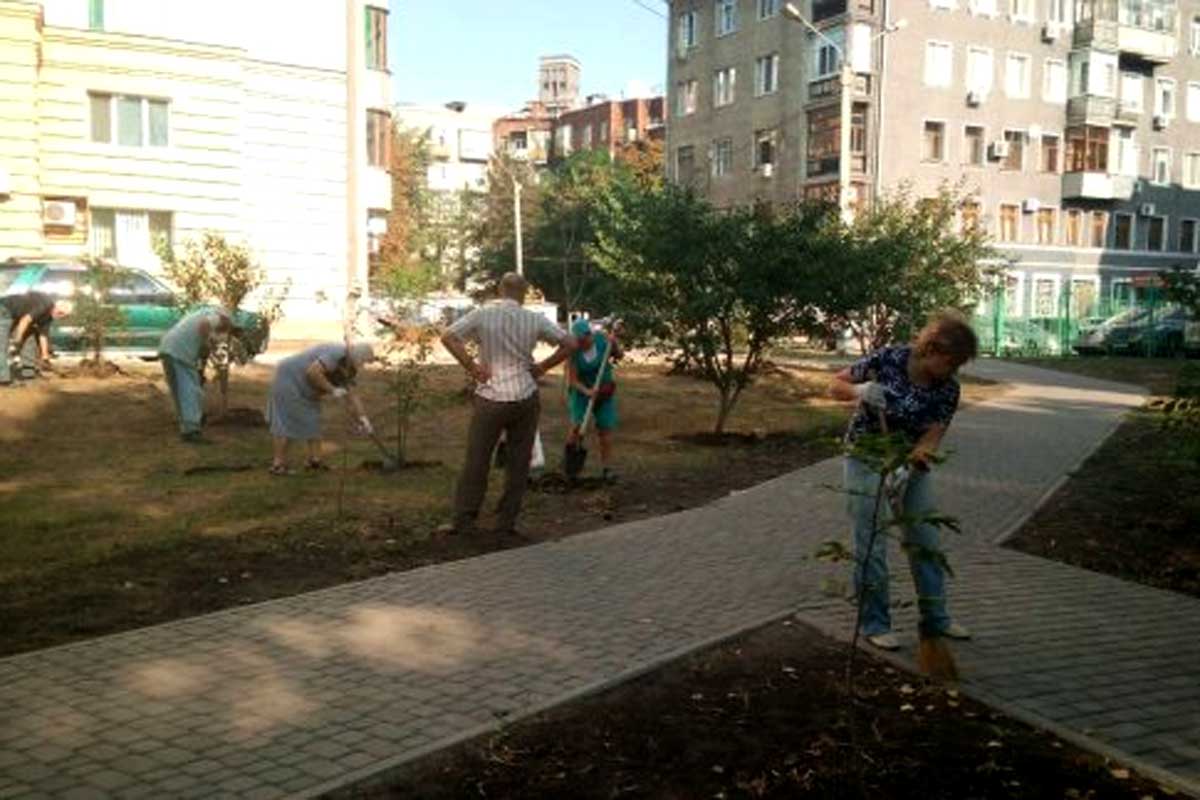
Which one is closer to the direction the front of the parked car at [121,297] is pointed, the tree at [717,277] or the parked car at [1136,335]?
the parked car

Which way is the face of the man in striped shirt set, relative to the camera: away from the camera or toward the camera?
away from the camera

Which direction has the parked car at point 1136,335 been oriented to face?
to the viewer's left

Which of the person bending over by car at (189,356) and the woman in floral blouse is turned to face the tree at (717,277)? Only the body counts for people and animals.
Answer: the person bending over by car

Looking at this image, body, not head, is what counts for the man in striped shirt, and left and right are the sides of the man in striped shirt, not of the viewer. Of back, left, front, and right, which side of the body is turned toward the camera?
back

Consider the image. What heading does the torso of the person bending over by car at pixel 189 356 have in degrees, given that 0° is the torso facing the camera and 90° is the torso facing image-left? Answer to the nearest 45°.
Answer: approximately 270°

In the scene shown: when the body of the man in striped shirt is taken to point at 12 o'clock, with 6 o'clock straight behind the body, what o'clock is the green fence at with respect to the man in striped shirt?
The green fence is roughly at 1 o'clock from the man in striped shirt.

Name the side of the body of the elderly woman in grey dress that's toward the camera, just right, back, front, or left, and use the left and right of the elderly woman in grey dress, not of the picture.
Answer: right

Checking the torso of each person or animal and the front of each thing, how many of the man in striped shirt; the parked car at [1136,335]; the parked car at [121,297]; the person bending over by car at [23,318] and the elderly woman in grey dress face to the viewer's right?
3

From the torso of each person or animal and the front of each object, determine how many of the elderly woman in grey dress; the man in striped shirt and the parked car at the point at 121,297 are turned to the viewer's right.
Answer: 2
